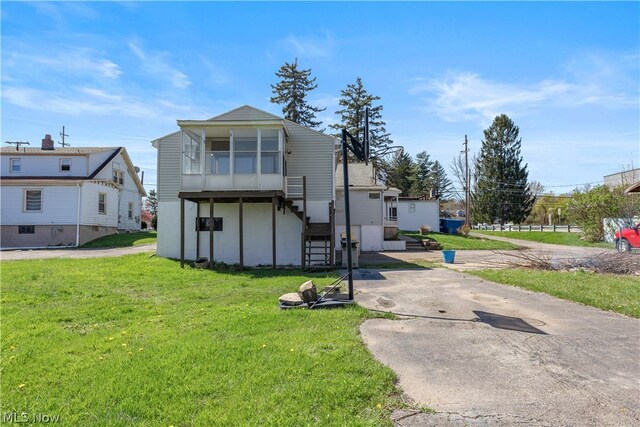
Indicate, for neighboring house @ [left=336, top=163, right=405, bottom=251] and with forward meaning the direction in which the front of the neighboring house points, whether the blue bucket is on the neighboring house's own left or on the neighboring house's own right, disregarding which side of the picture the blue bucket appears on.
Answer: on the neighboring house's own right

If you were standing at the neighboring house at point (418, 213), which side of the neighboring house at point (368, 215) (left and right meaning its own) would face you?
left

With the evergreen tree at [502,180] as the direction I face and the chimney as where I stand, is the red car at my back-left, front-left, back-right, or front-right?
front-right

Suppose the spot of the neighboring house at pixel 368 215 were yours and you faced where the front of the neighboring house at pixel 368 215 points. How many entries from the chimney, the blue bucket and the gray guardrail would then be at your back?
1

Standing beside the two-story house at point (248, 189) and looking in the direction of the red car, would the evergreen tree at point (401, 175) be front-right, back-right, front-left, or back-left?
front-left

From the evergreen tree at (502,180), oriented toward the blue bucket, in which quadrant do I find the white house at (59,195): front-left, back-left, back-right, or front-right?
front-right

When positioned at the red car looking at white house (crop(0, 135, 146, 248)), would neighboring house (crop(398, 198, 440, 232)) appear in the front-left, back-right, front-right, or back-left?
front-right

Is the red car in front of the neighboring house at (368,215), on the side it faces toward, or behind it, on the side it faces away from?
in front

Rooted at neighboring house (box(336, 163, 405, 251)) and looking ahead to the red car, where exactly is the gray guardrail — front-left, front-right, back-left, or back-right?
front-left

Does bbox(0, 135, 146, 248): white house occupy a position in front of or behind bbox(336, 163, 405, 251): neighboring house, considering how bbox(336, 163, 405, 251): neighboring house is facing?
behind

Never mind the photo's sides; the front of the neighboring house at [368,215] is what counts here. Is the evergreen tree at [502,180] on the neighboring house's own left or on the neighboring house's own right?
on the neighboring house's own left
